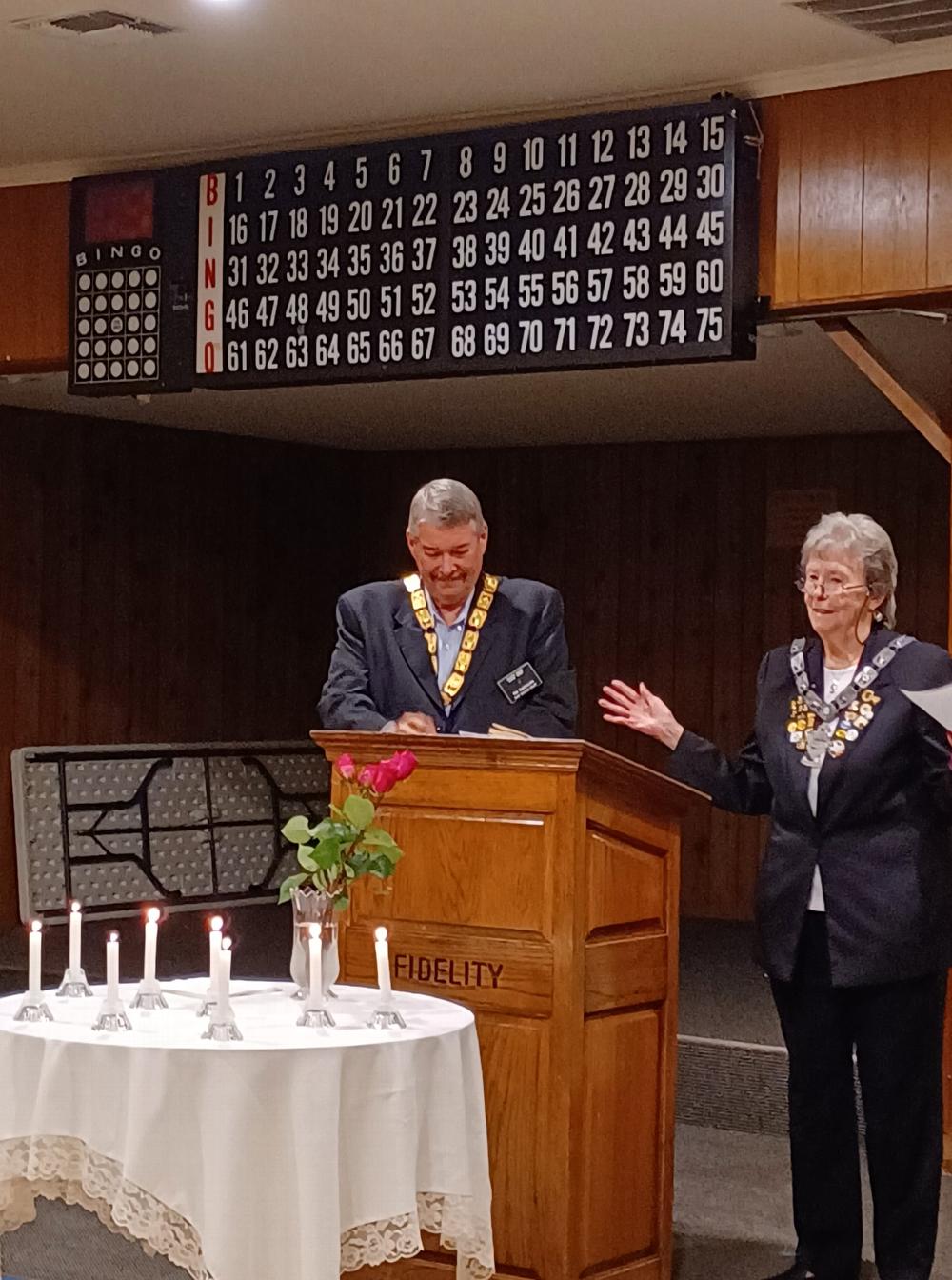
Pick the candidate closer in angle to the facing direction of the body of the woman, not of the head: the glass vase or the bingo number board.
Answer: the glass vase

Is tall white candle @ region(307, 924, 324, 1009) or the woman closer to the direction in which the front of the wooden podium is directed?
the tall white candle

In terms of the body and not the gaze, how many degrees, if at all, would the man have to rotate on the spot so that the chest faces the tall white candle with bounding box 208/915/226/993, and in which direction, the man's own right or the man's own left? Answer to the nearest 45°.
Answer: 0° — they already face it

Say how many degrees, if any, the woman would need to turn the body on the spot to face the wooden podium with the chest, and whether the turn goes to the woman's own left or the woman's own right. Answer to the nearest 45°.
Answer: approximately 45° to the woman's own right

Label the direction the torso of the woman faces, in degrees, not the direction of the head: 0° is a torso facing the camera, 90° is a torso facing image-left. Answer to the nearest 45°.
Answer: approximately 45°

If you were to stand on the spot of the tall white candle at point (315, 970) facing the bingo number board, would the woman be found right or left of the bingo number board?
right

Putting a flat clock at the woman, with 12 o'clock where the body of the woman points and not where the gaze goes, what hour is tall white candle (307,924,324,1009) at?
The tall white candle is roughly at 12 o'clock from the woman.
